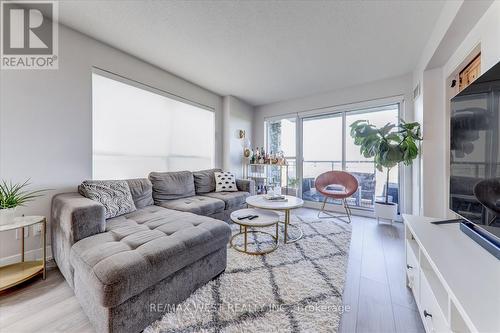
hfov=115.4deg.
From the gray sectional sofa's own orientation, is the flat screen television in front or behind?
in front

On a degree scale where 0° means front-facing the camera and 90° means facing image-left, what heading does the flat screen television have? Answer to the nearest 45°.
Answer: approximately 90°

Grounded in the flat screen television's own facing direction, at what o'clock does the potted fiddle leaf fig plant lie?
The potted fiddle leaf fig plant is roughly at 2 o'clock from the flat screen television.

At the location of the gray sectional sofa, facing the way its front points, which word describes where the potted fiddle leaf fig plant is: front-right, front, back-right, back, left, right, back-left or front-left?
front-left

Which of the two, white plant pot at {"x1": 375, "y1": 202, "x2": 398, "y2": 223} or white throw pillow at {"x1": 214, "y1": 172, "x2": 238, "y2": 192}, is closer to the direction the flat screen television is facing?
the white throw pillow

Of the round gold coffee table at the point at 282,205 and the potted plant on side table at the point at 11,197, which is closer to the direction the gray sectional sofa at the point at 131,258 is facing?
the round gold coffee table

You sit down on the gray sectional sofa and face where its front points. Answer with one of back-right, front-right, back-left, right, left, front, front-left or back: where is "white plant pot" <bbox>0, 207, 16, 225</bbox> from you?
back

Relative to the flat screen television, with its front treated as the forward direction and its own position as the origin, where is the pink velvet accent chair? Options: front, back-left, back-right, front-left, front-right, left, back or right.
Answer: front-right

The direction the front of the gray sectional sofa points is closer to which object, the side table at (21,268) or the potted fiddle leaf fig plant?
the potted fiddle leaf fig plant

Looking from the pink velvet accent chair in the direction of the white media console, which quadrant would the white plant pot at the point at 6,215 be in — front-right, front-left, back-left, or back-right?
front-right

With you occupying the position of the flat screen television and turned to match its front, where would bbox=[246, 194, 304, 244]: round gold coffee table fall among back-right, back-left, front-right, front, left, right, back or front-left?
front

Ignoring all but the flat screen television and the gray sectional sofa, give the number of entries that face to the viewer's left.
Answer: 1

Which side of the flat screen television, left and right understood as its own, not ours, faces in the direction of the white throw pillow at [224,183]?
front

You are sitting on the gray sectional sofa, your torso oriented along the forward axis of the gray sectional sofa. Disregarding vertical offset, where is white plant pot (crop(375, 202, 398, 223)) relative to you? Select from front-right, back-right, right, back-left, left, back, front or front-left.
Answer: front-left
